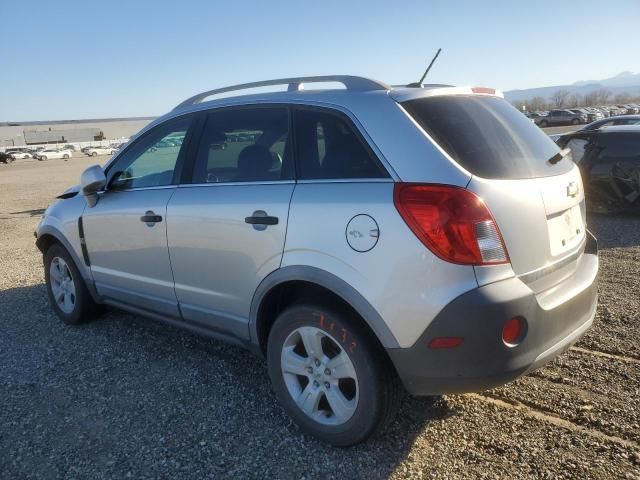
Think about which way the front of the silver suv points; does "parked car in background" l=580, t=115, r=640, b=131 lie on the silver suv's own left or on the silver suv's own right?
on the silver suv's own right

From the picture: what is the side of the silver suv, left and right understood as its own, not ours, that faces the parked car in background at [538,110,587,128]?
right

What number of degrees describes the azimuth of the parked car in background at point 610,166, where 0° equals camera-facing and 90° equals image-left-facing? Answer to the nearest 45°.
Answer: approximately 90°

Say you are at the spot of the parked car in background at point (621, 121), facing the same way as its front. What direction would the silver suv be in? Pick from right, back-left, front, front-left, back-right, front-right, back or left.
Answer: left

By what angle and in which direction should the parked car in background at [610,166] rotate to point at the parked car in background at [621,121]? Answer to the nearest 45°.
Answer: approximately 90° to its right

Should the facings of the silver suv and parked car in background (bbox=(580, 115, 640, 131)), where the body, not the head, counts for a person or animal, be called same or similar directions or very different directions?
same or similar directions

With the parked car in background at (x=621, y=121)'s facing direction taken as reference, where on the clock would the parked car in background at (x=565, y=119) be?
the parked car in background at (x=565, y=119) is roughly at 3 o'clock from the parked car in background at (x=621, y=121).

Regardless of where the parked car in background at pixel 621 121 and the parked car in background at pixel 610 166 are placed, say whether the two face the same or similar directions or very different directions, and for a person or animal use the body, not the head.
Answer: same or similar directions

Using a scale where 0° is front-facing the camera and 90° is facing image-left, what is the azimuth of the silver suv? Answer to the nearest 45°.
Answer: approximately 135°

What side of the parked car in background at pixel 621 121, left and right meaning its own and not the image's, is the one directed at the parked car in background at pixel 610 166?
left
